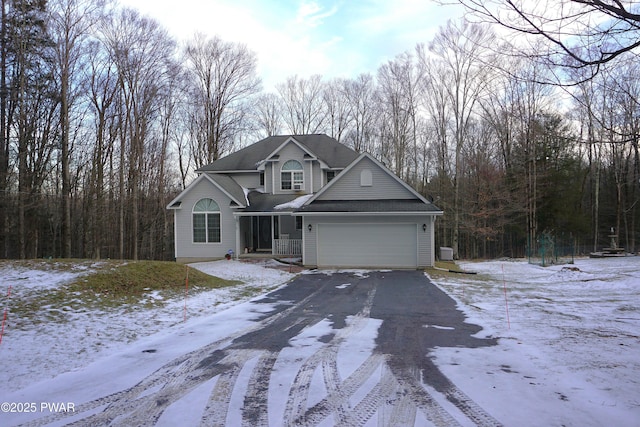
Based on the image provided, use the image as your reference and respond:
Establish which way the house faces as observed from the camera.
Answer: facing the viewer
